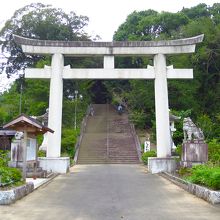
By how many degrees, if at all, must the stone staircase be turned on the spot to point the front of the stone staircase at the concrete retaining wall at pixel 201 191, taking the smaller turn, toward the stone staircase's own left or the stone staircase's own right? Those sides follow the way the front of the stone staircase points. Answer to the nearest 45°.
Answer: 0° — it already faces it

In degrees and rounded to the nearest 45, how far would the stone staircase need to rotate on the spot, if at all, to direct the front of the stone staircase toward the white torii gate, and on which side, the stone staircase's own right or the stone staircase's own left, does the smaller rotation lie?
0° — it already faces it

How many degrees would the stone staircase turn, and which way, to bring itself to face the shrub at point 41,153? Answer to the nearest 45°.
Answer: approximately 45° to its right

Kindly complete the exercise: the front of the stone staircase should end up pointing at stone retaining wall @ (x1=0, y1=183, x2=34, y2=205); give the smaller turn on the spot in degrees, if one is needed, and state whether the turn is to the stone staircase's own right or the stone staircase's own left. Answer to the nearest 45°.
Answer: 0° — it already faces it

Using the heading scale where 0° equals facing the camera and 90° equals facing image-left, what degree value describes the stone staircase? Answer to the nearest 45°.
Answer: approximately 0°

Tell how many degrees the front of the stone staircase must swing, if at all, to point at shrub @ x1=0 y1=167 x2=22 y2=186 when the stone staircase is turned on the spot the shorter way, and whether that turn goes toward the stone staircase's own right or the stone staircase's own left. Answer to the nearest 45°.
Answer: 0° — it already faces it

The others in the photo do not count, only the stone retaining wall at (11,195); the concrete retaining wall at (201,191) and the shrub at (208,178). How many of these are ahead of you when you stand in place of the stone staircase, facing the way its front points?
3
